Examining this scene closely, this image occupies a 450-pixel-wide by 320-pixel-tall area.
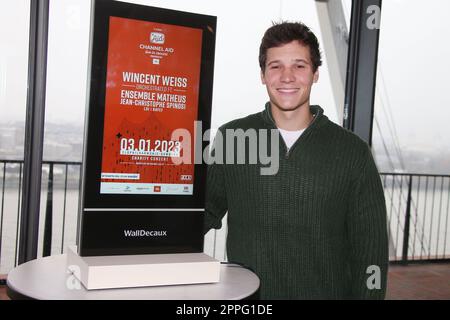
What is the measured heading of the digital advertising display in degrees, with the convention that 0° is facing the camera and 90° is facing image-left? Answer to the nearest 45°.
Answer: approximately 0°

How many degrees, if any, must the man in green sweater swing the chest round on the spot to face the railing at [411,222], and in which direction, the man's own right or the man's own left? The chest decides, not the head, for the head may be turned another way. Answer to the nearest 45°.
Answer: approximately 180°

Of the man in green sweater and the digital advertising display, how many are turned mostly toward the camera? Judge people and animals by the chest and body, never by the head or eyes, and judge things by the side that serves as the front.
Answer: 2

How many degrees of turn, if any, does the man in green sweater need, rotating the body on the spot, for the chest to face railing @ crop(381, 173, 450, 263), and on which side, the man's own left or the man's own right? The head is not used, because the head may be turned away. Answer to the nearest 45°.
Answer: approximately 180°

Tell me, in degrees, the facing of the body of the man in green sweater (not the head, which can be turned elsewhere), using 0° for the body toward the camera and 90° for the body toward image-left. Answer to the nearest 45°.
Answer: approximately 0°
